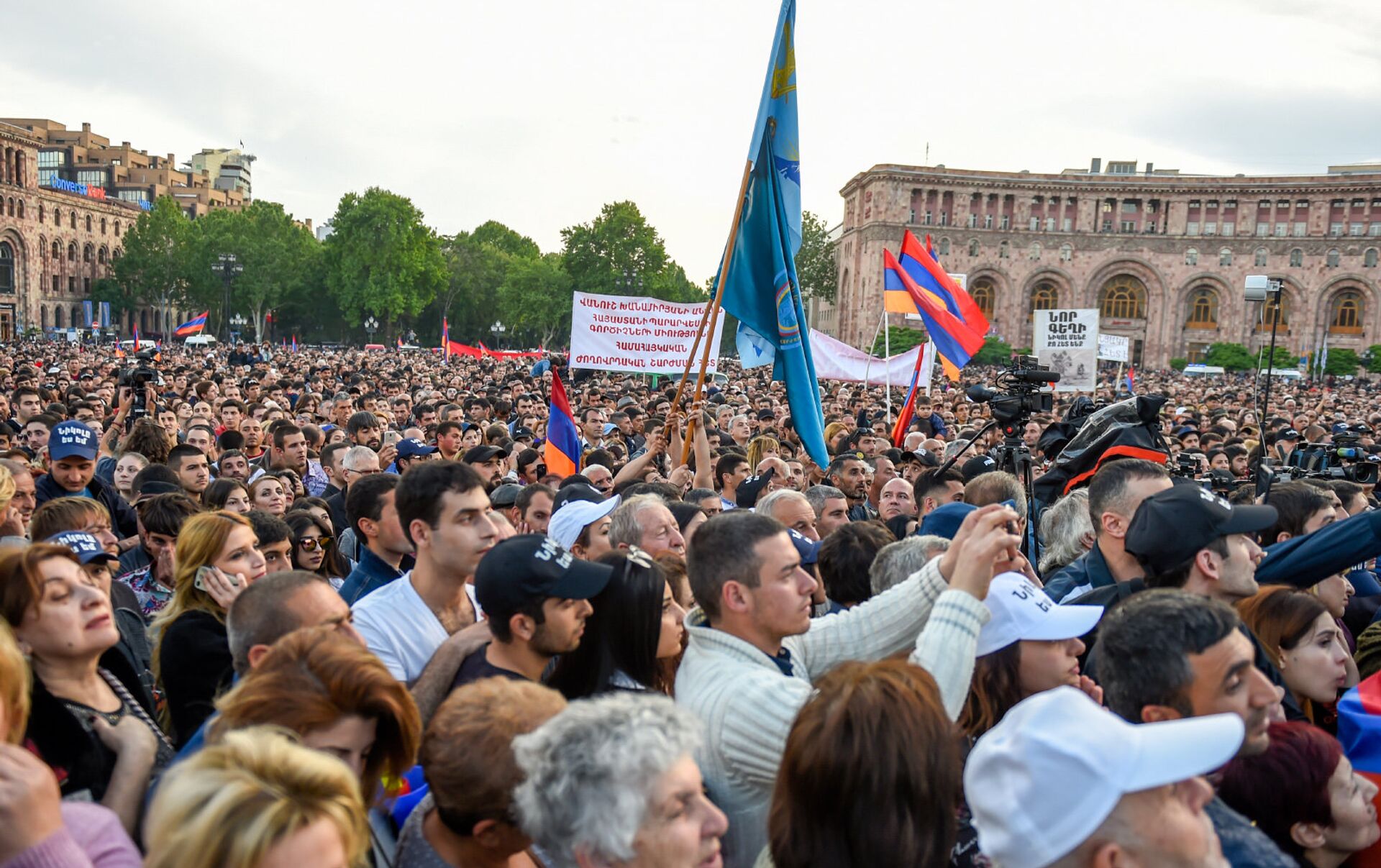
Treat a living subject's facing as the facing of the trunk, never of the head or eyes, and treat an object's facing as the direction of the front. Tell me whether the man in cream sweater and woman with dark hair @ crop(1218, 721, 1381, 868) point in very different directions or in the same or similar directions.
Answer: same or similar directions

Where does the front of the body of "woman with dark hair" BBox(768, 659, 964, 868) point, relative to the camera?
away from the camera

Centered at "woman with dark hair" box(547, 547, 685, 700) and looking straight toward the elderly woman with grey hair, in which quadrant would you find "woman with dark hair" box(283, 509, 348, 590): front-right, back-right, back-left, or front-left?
back-right

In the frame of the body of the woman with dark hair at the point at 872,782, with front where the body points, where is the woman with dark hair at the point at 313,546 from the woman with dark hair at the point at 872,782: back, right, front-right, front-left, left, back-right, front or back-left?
front-left

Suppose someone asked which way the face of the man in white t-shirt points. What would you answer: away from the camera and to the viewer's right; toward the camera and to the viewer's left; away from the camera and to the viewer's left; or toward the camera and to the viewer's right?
toward the camera and to the viewer's right

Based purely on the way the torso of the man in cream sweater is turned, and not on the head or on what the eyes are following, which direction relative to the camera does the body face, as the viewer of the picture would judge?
to the viewer's right

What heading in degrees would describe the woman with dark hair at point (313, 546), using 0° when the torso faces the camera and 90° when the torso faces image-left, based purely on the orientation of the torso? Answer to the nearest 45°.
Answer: approximately 315°
